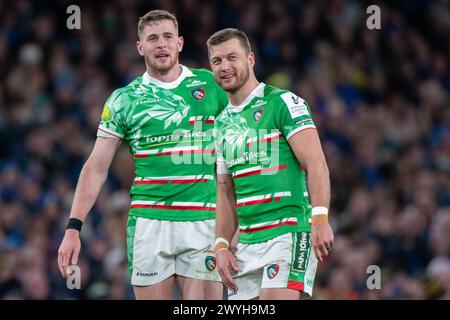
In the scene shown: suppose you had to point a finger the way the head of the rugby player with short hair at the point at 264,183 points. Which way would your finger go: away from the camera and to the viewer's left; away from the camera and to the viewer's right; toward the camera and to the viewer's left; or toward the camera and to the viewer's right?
toward the camera and to the viewer's left

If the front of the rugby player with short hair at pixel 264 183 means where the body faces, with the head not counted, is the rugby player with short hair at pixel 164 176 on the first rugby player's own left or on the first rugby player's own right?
on the first rugby player's own right

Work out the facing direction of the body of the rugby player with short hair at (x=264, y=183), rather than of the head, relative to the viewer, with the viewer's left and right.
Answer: facing the viewer and to the left of the viewer
